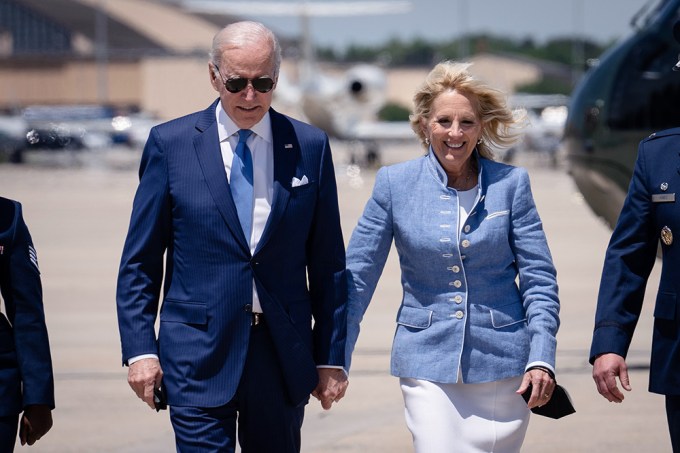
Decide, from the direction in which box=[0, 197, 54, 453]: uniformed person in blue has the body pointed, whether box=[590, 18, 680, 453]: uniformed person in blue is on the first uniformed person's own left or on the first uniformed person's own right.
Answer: on the first uniformed person's own left

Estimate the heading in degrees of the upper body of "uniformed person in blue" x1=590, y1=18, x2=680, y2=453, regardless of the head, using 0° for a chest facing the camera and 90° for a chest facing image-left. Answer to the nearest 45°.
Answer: approximately 0°

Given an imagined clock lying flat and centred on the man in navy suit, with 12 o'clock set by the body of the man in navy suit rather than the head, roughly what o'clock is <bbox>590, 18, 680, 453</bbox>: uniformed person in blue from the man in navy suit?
The uniformed person in blue is roughly at 9 o'clock from the man in navy suit.

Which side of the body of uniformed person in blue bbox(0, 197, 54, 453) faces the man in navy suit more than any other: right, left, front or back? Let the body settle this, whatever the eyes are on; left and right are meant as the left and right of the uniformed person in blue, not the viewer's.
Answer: left

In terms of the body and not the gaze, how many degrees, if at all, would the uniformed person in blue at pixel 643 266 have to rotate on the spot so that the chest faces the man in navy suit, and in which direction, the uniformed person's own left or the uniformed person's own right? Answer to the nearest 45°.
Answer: approximately 90° to the uniformed person's own right

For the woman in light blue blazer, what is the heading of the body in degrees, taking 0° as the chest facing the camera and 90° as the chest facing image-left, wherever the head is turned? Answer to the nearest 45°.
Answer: approximately 0°

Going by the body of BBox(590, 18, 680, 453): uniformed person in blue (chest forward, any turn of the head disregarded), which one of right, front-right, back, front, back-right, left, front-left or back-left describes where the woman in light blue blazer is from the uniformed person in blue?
right

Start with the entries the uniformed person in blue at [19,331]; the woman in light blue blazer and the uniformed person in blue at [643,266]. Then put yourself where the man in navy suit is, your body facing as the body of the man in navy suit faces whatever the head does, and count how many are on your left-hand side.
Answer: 2

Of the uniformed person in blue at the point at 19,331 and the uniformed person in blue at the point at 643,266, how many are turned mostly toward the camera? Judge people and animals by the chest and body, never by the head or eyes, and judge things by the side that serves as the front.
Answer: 2
